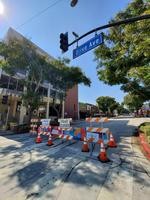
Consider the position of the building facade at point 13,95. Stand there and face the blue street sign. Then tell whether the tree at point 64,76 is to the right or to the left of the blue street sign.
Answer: left

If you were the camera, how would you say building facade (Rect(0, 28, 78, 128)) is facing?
facing the viewer and to the right of the viewer

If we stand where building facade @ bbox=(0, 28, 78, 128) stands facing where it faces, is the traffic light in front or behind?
in front

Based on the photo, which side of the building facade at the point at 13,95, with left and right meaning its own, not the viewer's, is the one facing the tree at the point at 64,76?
front
